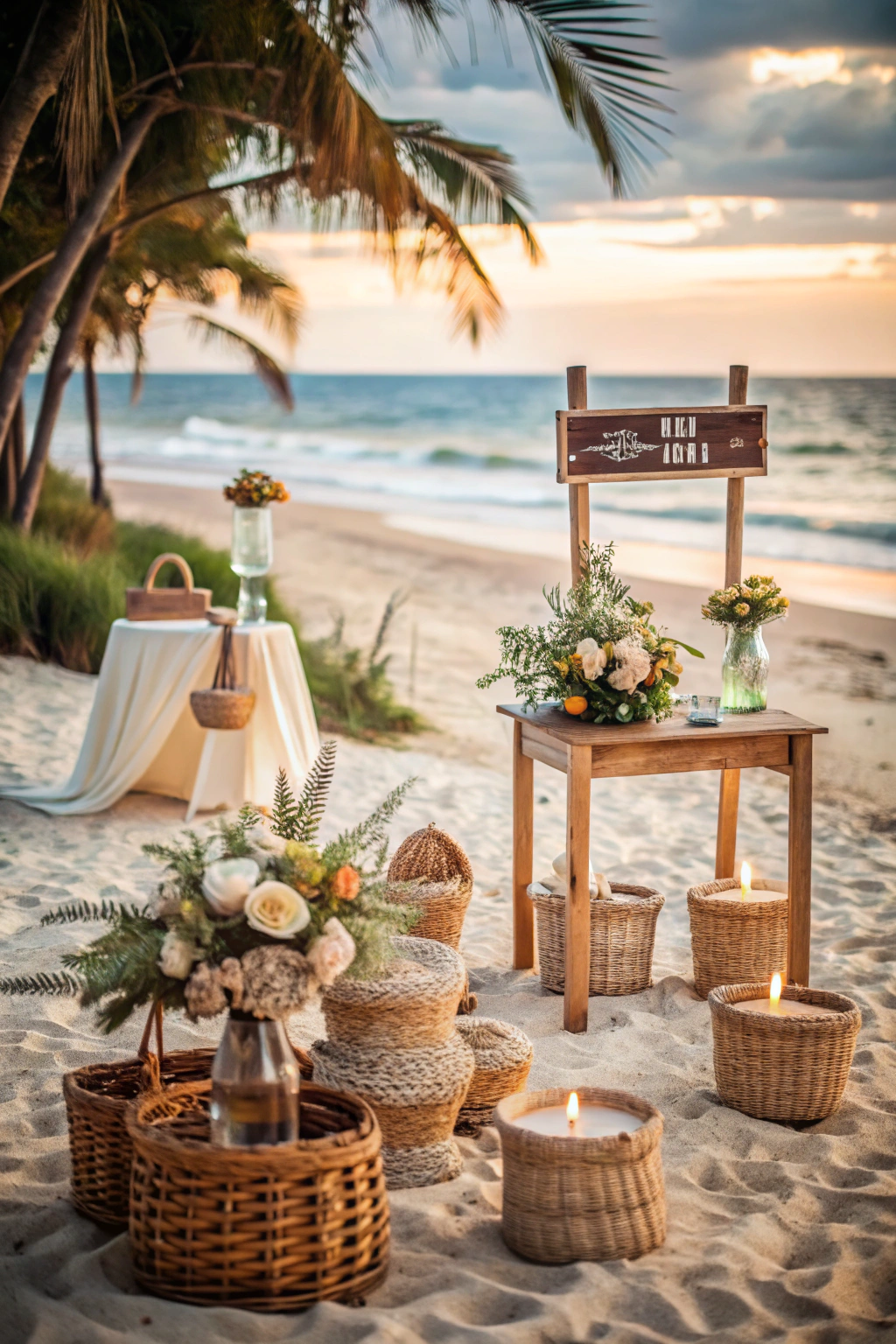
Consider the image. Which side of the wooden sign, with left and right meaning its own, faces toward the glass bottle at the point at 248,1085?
front

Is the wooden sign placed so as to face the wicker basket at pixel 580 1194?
yes

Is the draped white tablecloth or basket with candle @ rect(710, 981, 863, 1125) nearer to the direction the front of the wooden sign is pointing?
the basket with candle

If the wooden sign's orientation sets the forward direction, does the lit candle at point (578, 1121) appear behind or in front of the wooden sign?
in front

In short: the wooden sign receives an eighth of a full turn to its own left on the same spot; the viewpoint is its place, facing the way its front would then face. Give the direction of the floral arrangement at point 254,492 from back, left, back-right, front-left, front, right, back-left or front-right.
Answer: back

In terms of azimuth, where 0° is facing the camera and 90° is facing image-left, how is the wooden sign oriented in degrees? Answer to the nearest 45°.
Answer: approximately 0°

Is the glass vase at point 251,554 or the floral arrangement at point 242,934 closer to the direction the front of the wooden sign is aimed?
the floral arrangement

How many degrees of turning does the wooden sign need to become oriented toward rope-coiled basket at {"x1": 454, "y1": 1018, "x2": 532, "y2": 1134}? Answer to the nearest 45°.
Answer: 0° — it already faces it

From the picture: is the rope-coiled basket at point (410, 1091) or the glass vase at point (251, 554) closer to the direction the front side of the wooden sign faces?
the rope-coiled basket

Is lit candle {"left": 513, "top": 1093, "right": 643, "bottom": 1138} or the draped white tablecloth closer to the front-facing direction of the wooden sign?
the lit candle
